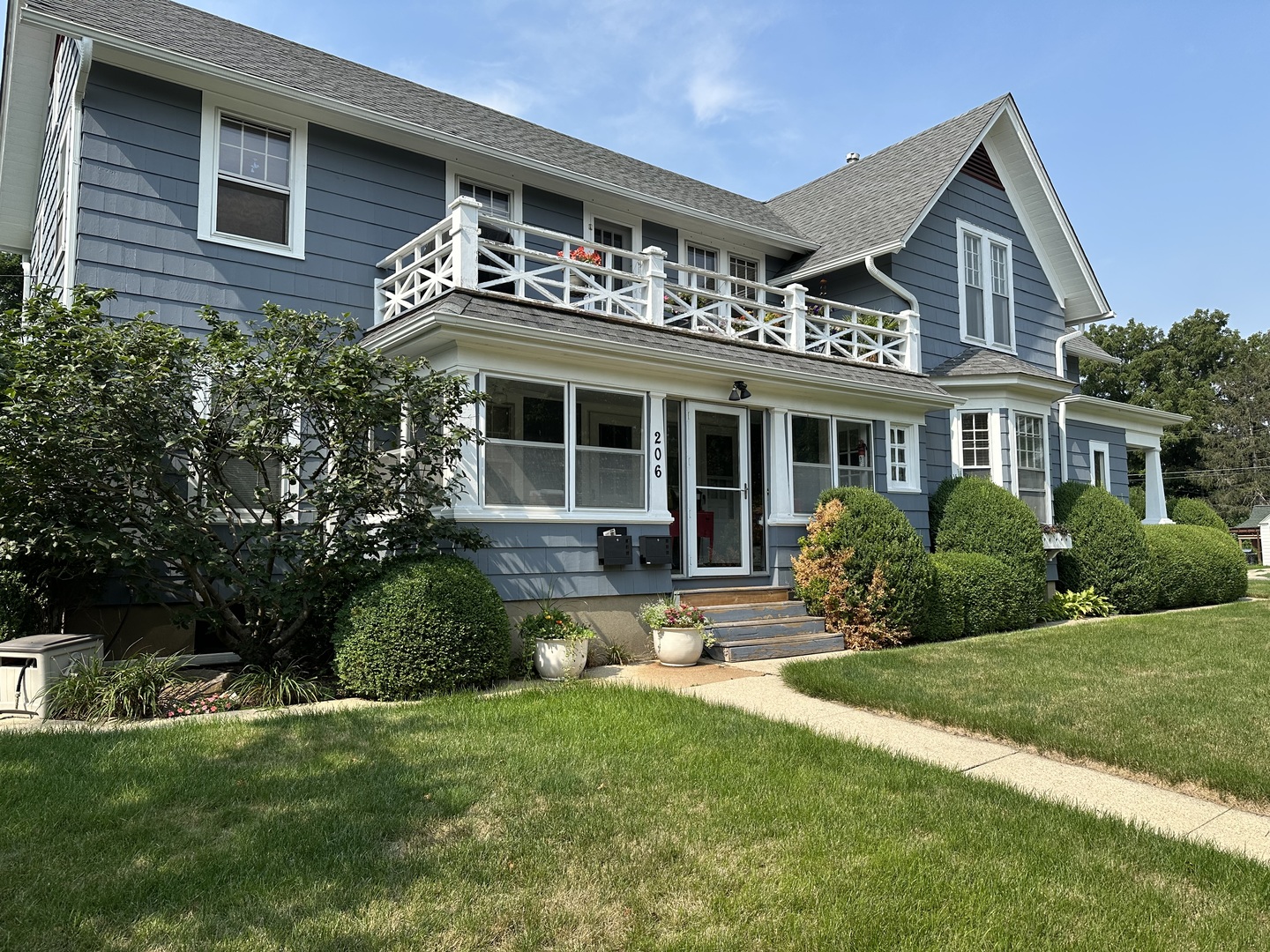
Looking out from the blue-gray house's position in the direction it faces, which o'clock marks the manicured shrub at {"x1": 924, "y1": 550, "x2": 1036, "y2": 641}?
The manicured shrub is roughly at 10 o'clock from the blue-gray house.

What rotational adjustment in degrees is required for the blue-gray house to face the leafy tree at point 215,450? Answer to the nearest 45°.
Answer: approximately 90° to its right

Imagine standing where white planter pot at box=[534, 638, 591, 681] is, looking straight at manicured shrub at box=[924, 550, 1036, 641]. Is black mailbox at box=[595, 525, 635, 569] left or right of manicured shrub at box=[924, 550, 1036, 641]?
left

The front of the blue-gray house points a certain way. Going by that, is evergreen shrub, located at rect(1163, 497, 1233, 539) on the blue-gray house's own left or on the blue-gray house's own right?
on the blue-gray house's own left

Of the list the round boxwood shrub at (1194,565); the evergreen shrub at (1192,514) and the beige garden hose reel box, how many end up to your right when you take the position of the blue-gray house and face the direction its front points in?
1

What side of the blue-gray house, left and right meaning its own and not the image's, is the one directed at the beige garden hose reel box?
right

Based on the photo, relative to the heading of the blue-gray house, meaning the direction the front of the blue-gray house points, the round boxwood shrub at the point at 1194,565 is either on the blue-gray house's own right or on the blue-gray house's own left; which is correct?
on the blue-gray house's own left

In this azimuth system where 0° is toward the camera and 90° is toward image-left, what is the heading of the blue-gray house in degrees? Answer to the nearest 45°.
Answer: approximately 315°
